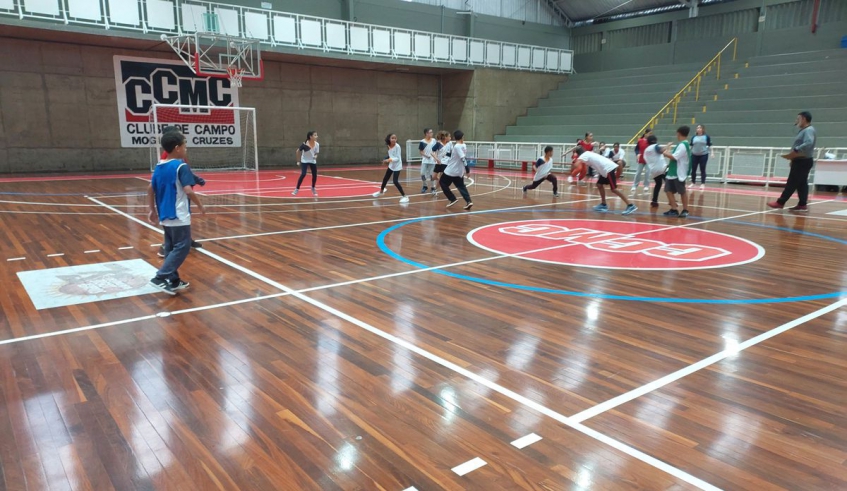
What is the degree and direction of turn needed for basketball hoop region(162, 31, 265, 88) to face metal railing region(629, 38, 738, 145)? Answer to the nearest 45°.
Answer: approximately 45° to its left

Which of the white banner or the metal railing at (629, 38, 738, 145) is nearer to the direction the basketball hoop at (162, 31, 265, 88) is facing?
the metal railing

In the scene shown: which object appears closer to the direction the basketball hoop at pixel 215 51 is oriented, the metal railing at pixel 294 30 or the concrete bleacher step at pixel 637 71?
the concrete bleacher step

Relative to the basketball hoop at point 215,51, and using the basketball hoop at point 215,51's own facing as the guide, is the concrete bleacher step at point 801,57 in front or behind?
in front

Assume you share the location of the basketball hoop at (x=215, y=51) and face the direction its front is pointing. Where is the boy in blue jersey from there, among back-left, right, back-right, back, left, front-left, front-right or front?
front-right

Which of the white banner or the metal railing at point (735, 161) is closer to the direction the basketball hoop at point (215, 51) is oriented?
the metal railing

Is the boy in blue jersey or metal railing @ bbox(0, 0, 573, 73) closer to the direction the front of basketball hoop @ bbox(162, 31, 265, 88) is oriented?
the boy in blue jersey

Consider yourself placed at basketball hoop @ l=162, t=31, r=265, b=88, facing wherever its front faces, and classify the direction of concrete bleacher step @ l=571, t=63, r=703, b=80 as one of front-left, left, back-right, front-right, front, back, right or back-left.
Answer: front-left

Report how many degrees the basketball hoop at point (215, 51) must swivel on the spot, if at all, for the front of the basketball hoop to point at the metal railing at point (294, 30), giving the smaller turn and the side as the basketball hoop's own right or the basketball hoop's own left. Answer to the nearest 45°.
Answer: approximately 90° to the basketball hoop's own left

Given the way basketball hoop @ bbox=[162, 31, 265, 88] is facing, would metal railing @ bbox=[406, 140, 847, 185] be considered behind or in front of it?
in front

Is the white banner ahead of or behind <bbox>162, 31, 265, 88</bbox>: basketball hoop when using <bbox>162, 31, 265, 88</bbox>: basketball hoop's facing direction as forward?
behind

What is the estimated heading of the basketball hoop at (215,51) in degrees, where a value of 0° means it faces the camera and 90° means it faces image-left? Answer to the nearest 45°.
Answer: approximately 315°
